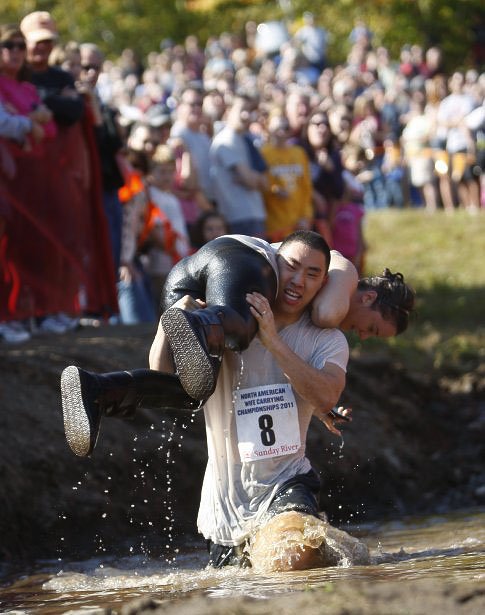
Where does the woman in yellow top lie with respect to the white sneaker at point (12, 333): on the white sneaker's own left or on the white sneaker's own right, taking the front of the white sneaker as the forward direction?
on the white sneaker's own left

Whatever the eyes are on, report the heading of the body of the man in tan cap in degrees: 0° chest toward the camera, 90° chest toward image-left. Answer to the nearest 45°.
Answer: approximately 315°
